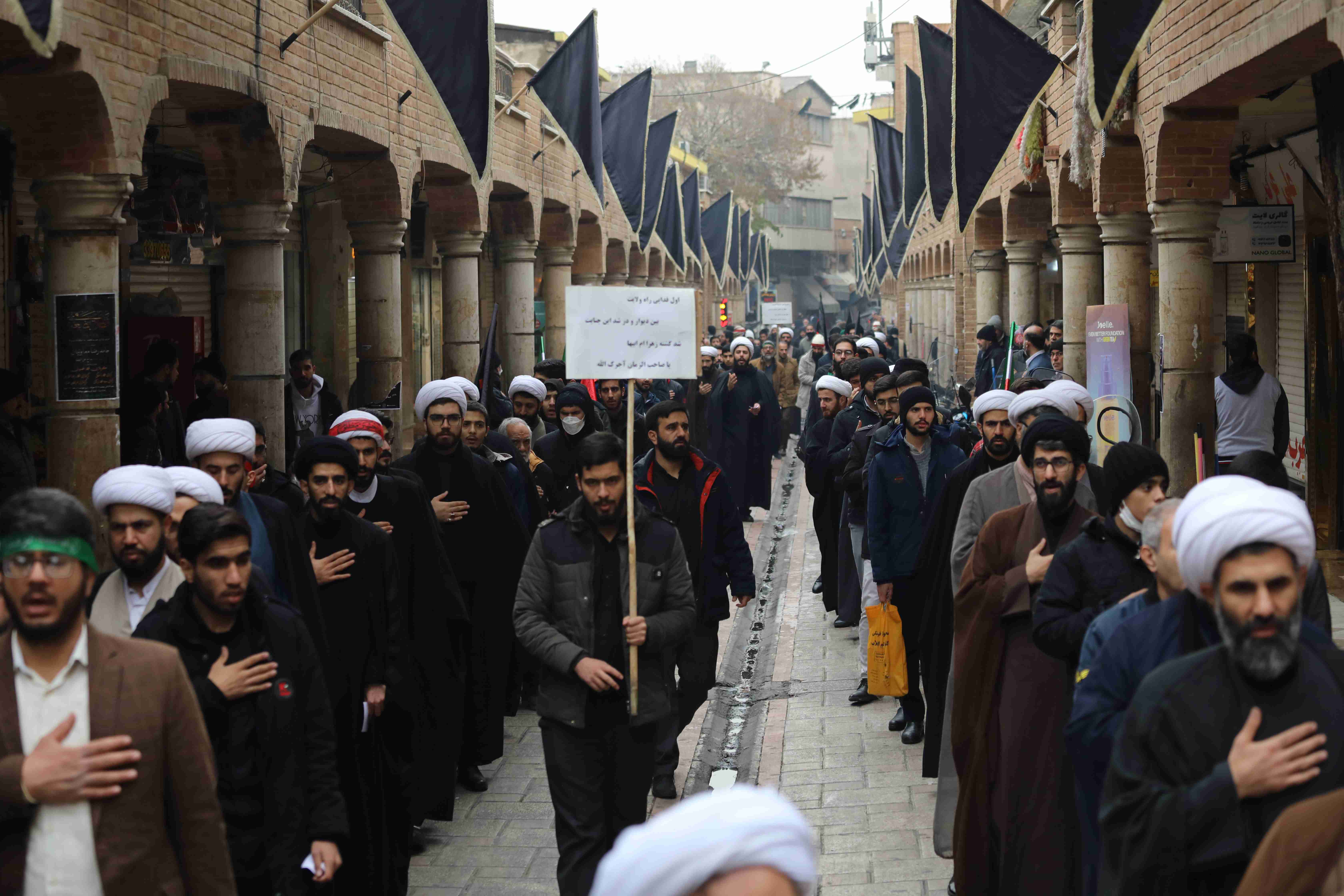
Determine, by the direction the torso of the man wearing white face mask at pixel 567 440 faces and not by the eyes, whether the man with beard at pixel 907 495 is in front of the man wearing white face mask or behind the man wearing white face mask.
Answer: in front

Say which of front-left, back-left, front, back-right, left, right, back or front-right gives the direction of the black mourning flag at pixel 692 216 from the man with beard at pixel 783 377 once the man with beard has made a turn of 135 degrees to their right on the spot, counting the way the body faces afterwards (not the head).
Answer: front-right

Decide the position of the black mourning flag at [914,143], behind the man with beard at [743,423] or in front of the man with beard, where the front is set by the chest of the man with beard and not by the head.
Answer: behind

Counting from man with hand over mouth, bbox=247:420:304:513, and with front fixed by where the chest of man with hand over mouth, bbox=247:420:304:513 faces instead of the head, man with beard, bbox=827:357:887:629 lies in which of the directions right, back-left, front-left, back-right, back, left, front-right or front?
back-left
